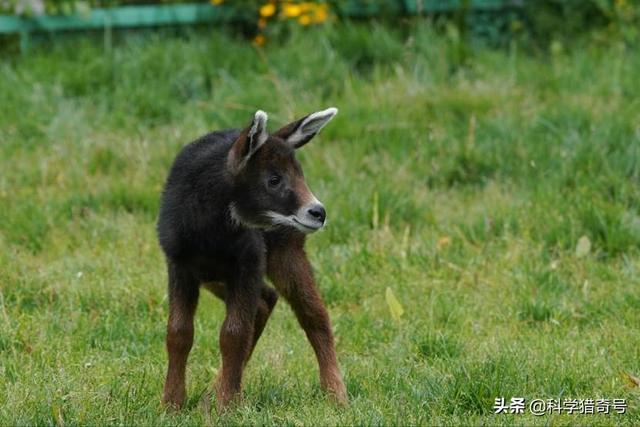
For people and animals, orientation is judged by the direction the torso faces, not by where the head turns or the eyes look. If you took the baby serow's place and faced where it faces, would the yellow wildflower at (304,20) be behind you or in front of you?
behind
